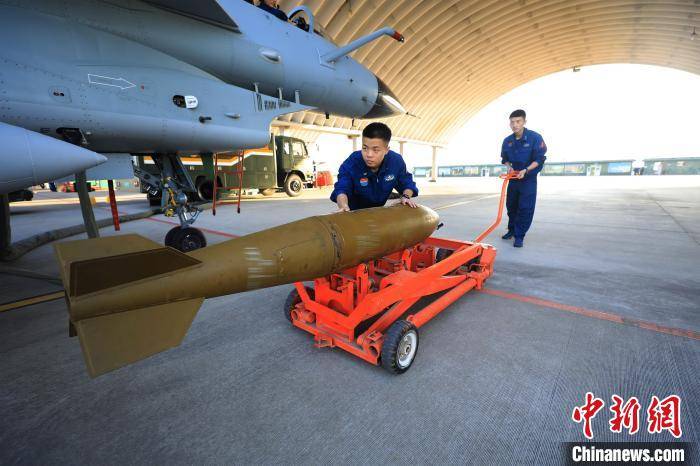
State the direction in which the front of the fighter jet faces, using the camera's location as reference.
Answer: facing away from the viewer and to the right of the viewer

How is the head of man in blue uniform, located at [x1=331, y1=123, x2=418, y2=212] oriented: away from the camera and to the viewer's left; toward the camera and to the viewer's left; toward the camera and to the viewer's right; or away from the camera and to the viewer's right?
toward the camera and to the viewer's left

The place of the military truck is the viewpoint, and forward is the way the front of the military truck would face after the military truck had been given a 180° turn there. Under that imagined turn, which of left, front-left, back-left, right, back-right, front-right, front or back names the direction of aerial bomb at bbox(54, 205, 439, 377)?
left

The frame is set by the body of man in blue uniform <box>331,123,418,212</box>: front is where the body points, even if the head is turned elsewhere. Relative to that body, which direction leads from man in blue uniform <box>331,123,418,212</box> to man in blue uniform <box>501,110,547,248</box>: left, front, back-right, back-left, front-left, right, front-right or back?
back-left

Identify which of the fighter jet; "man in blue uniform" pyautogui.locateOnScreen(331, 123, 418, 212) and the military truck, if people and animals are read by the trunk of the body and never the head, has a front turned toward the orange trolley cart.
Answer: the man in blue uniform

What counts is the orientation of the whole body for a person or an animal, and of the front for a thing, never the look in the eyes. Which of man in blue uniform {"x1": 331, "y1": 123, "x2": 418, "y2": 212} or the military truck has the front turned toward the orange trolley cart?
the man in blue uniform

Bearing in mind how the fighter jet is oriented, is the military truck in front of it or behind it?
in front

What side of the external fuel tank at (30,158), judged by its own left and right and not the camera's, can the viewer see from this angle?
right

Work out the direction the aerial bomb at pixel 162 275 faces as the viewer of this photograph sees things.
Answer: facing away from the viewer and to the right of the viewer

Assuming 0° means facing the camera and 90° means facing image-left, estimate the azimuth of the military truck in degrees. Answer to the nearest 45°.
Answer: approximately 270°
